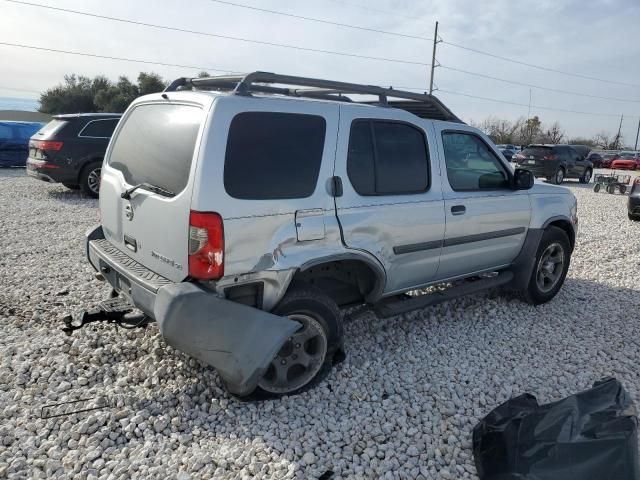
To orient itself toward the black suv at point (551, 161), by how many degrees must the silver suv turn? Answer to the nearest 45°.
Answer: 0° — it already faces it

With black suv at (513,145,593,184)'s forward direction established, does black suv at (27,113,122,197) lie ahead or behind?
behind

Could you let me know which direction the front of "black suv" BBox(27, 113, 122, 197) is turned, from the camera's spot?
facing away from the viewer and to the right of the viewer

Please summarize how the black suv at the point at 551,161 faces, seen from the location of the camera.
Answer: facing away from the viewer and to the right of the viewer

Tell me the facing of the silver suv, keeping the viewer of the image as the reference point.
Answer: facing away from the viewer and to the right of the viewer

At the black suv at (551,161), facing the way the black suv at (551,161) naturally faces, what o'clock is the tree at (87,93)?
The tree is roughly at 8 o'clock from the black suv.

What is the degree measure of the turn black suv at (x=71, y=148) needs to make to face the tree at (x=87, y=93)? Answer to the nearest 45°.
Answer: approximately 45° to its left

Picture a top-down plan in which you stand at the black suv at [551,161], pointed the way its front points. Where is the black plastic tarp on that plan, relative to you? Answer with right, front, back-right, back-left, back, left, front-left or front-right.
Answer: back-right

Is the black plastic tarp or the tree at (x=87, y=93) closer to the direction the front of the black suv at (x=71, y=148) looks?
the tree
